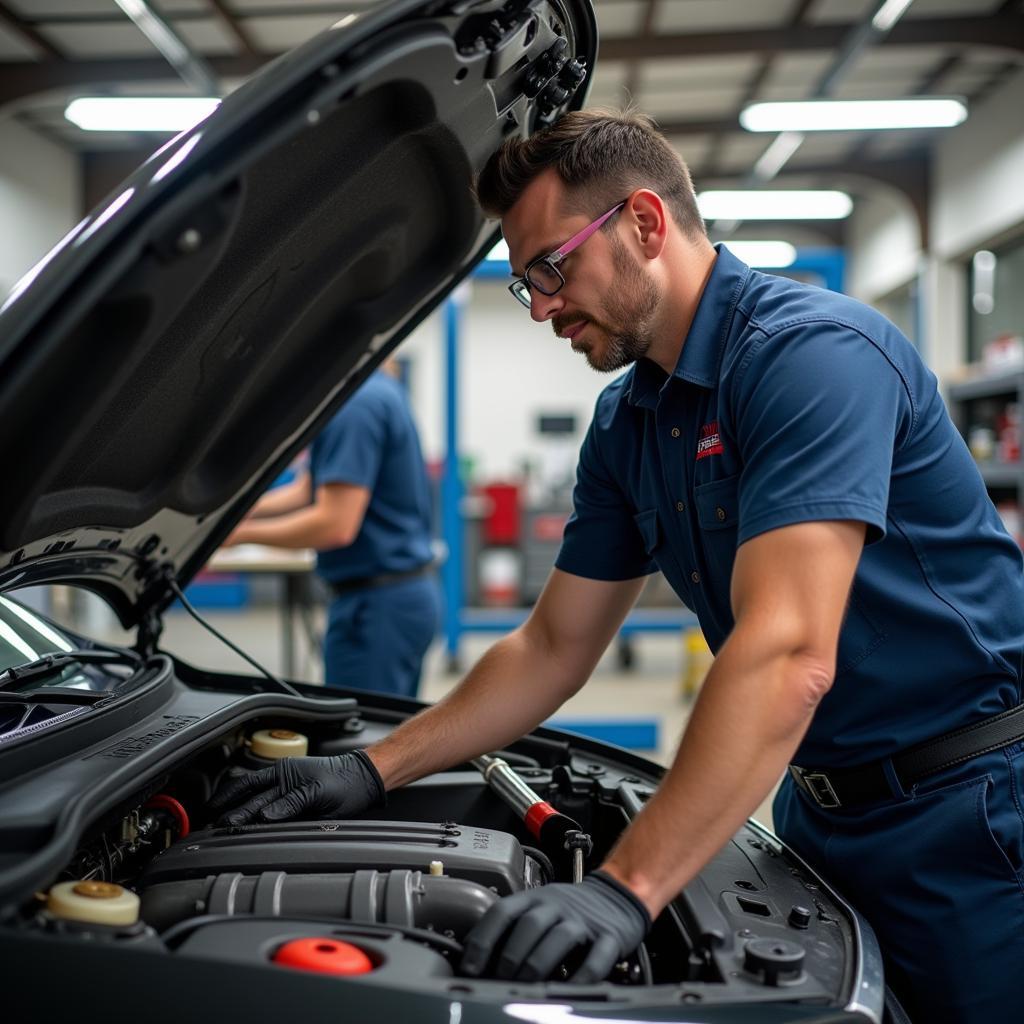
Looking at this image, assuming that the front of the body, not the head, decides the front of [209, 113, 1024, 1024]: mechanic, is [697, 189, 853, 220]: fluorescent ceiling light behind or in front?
behind

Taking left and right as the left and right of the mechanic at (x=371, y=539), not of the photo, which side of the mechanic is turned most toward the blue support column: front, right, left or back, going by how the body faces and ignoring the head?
right

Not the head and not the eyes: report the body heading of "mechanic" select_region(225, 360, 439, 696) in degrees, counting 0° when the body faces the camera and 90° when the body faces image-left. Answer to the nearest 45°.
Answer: approximately 90°

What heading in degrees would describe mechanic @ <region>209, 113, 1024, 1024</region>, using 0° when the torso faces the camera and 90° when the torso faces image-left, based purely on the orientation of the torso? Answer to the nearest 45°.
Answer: approximately 45°
